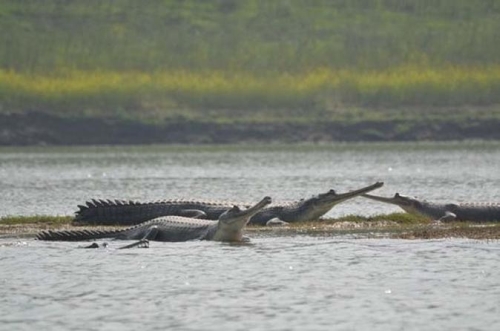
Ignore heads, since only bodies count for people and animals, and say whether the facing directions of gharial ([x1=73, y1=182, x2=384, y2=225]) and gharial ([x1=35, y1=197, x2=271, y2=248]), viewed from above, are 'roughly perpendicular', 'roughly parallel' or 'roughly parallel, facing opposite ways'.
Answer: roughly parallel

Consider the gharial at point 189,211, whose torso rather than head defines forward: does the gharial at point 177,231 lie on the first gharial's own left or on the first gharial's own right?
on the first gharial's own right

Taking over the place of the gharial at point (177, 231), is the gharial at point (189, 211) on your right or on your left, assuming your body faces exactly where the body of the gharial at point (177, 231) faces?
on your left

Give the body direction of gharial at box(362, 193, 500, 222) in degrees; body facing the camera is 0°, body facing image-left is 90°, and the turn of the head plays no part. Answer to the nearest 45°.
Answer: approximately 90°

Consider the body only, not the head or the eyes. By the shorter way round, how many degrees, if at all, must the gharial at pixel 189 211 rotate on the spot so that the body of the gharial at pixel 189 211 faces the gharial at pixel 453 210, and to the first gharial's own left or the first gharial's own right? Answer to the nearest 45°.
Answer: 0° — it already faces it

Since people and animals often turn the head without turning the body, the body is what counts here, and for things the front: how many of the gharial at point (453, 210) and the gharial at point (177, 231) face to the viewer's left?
1

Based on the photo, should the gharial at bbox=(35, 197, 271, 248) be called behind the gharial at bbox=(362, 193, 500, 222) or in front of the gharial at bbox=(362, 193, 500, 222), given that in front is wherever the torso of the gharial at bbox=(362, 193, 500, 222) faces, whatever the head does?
in front

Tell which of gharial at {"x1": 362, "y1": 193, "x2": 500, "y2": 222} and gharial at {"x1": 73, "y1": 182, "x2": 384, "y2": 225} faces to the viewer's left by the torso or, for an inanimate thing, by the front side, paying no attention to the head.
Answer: gharial at {"x1": 362, "y1": 193, "x2": 500, "y2": 222}

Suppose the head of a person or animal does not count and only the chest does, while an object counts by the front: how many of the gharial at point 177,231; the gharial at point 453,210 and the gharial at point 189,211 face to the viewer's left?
1

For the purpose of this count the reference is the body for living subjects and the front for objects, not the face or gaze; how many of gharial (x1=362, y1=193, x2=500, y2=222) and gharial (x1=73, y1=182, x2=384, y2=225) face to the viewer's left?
1

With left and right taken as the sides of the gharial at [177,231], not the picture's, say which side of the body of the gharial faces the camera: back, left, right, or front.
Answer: right

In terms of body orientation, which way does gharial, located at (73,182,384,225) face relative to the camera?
to the viewer's right

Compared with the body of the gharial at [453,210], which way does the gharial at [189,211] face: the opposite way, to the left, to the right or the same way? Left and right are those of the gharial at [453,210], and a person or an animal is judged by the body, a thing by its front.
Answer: the opposite way

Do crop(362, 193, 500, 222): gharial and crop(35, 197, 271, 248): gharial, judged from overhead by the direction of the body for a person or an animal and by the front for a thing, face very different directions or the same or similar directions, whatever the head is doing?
very different directions

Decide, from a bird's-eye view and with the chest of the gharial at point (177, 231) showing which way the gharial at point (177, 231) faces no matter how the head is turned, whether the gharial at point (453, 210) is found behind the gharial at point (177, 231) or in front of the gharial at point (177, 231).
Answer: in front
